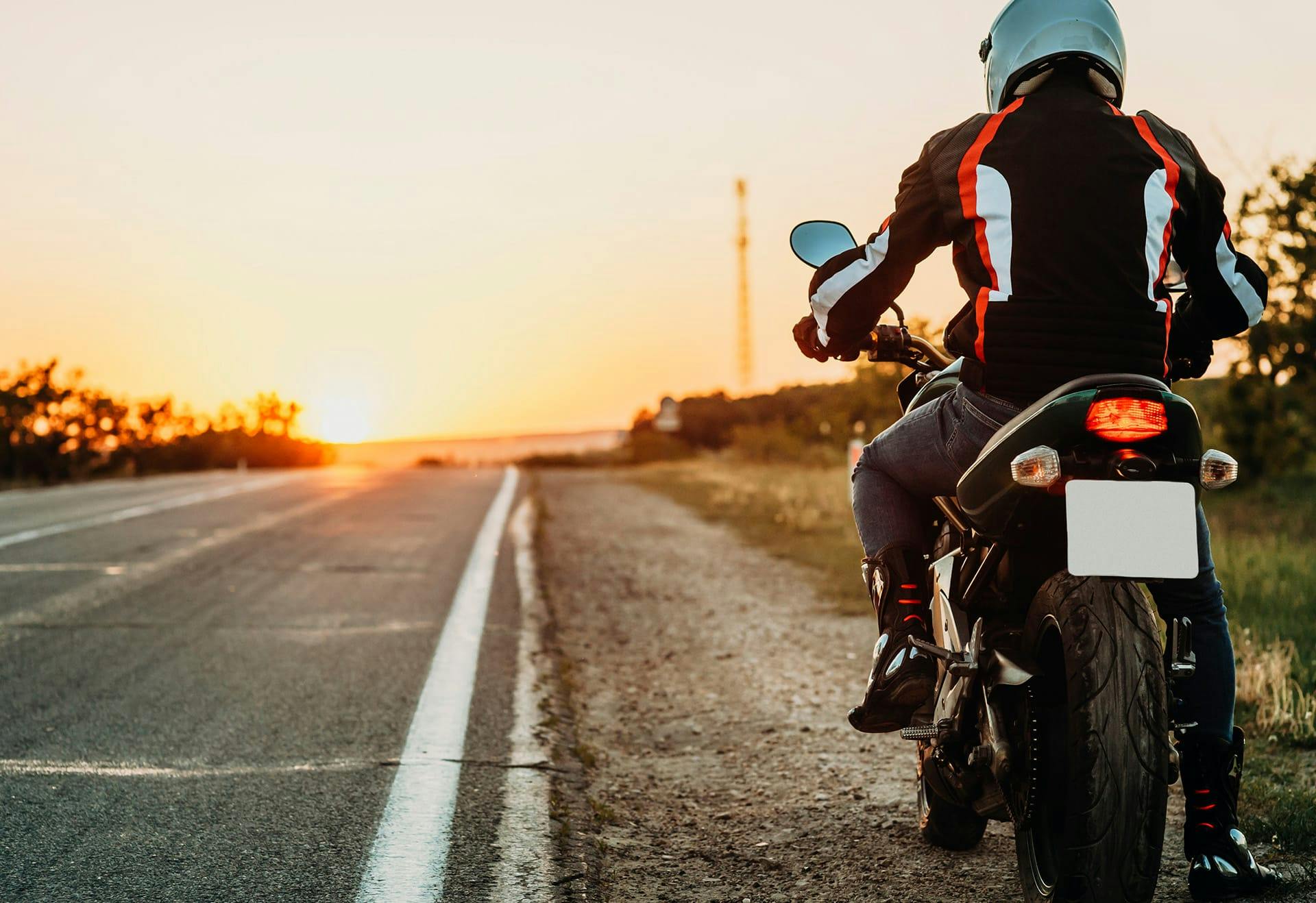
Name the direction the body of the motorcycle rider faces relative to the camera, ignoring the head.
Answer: away from the camera

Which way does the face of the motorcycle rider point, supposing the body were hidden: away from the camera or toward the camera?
away from the camera
